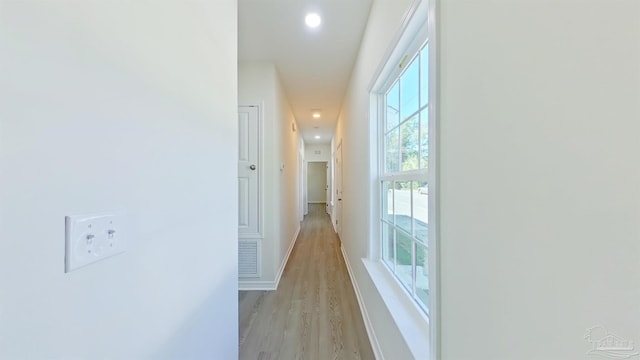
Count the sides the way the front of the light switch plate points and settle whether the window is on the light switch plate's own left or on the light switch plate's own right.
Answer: on the light switch plate's own left

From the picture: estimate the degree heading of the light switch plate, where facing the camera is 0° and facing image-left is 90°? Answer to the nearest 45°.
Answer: approximately 315°

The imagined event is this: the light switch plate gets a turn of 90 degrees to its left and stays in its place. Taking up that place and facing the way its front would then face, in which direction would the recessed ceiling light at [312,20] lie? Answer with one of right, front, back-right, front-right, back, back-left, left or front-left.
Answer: front
